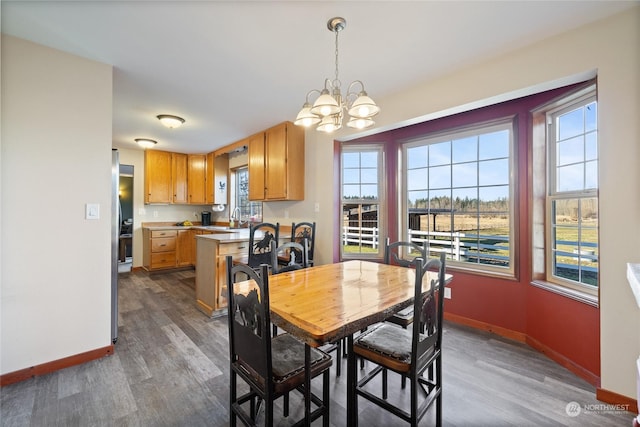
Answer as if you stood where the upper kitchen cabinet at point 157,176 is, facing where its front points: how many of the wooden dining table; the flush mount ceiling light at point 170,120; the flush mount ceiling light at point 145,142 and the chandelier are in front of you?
4

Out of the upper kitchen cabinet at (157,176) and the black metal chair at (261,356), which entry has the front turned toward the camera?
the upper kitchen cabinet

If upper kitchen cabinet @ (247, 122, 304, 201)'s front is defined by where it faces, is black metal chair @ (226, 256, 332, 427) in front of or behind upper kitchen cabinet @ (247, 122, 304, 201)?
in front

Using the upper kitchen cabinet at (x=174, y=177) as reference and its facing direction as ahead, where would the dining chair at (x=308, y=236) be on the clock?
The dining chair is roughly at 11 o'clock from the upper kitchen cabinet.

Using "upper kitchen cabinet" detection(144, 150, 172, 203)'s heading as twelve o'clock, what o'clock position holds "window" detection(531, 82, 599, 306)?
The window is roughly at 11 o'clock from the upper kitchen cabinet.

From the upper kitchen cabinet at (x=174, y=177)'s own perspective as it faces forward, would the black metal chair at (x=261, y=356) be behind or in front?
in front

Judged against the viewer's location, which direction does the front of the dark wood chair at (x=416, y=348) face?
facing away from the viewer and to the left of the viewer

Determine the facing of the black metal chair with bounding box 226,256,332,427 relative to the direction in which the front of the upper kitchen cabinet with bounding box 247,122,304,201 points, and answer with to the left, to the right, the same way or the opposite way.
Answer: the opposite way

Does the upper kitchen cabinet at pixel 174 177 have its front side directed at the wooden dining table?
yes

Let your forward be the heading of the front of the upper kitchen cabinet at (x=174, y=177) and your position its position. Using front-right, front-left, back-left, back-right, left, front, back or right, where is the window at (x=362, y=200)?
front-left

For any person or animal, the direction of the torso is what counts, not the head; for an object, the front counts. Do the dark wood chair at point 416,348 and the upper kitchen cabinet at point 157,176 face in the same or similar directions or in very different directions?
very different directions

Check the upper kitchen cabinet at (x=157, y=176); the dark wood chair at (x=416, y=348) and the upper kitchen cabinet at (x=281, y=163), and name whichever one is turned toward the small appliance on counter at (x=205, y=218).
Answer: the dark wood chair

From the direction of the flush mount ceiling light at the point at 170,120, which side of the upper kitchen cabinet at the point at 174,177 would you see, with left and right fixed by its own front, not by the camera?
front

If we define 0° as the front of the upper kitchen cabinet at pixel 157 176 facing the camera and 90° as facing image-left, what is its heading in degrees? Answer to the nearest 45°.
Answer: approximately 0°

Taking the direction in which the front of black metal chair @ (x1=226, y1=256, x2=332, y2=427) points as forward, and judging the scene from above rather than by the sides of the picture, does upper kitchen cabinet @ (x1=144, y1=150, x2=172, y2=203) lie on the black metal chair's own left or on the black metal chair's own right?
on the black metal chair's own left

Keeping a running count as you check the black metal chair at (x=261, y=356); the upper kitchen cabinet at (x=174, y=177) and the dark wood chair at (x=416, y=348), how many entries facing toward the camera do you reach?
1

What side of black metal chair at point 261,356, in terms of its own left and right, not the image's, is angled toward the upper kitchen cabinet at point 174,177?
left

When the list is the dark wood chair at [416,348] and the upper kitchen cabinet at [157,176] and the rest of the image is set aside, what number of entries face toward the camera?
1

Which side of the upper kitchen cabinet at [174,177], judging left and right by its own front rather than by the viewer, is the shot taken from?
front

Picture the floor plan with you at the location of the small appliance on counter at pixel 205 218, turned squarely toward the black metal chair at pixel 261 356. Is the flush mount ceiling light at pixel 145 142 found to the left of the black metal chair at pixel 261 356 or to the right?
right
